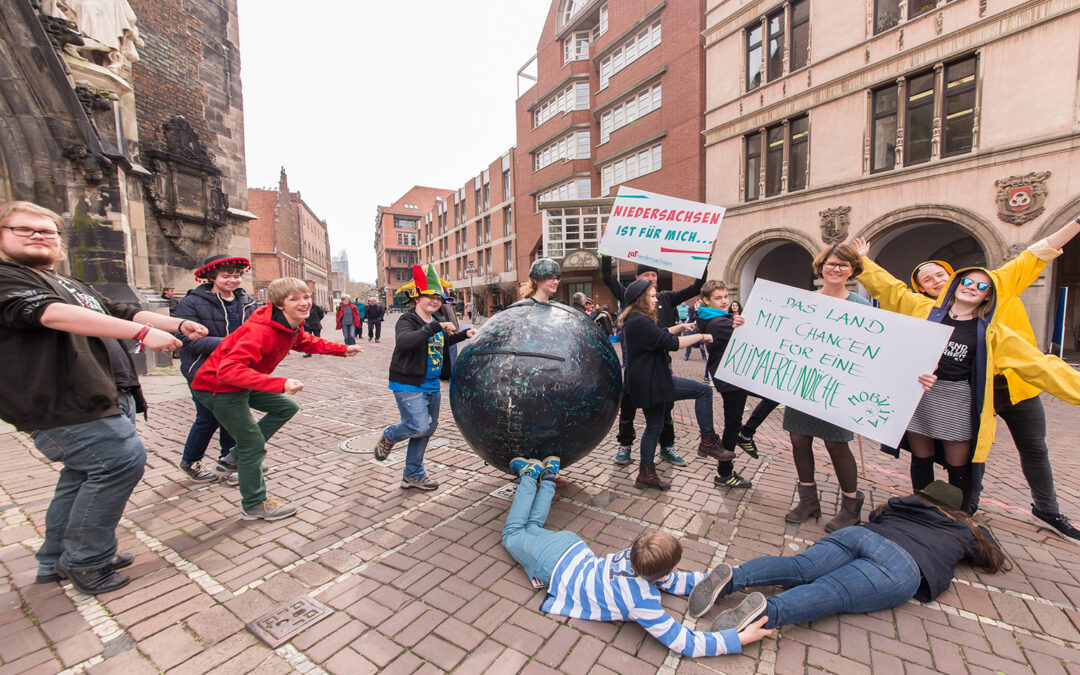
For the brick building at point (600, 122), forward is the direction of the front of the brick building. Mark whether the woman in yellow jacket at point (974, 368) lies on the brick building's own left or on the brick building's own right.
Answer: on the brick building's own left

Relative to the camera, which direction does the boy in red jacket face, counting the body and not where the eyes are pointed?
to the viewer's right

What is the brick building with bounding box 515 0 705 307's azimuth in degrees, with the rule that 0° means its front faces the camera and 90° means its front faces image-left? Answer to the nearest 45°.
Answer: approximately 45°

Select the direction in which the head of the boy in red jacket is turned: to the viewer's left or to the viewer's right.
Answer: to the viewer's right

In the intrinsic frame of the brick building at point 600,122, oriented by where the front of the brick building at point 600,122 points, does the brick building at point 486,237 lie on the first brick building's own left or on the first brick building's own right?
on the first brick building's own right

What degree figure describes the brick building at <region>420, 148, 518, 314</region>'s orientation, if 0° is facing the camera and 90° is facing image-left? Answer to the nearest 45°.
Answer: approximately 45°
